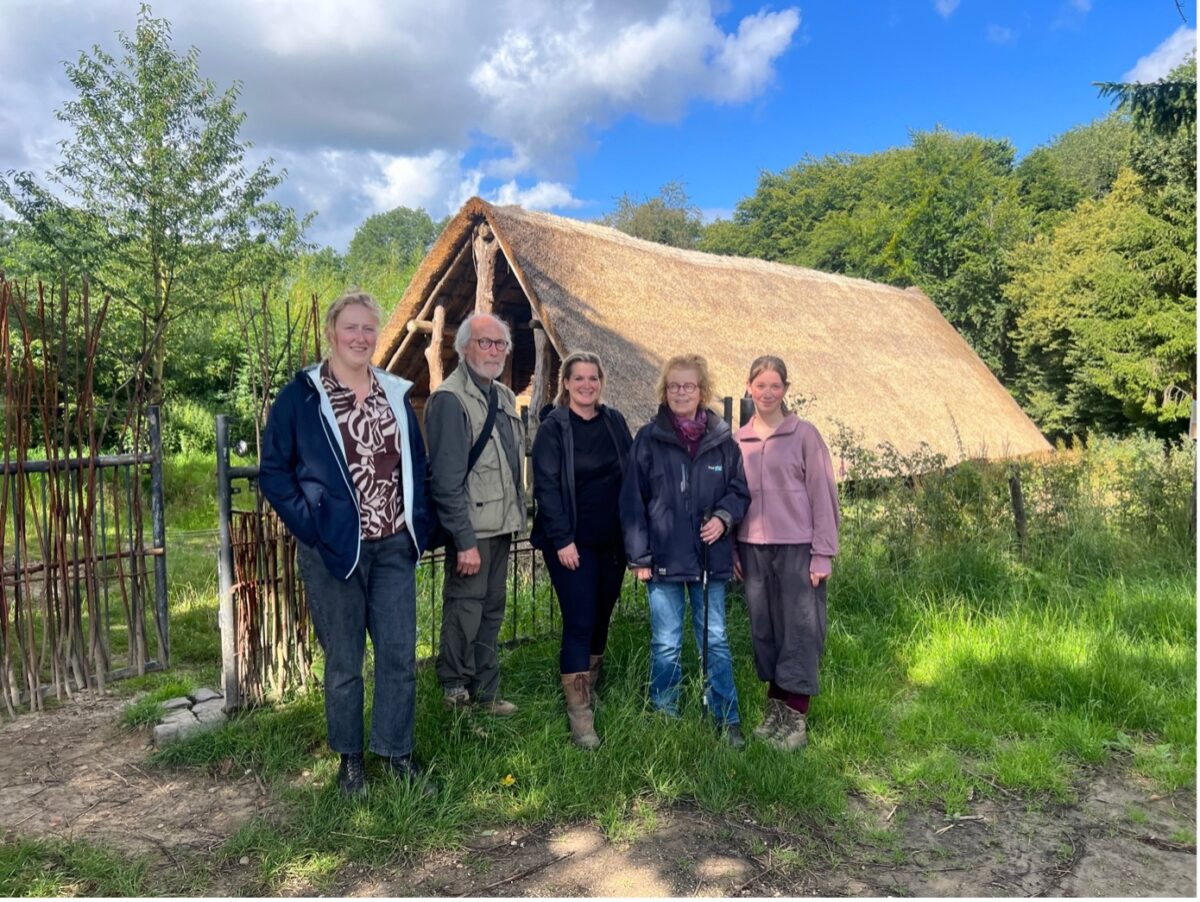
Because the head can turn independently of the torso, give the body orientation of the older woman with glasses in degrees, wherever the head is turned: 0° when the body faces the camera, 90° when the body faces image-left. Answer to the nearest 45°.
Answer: approximately 0°

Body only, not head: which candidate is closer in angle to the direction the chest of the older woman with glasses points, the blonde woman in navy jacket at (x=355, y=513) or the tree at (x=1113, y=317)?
the blonde woman in navy jacket

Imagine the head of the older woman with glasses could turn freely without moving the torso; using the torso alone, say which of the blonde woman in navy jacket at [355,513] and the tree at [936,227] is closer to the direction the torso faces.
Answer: the blonde woman in navy jacket

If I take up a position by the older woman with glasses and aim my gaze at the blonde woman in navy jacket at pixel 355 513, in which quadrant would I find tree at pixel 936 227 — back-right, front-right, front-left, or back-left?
back-right

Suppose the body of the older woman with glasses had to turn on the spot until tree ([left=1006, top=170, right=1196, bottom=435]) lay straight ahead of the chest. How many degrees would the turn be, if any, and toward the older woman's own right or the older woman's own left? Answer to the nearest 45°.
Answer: approximately 135° to the older woman's own left

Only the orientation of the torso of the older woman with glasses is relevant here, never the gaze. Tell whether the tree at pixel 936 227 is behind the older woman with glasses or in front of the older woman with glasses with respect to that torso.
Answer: behind

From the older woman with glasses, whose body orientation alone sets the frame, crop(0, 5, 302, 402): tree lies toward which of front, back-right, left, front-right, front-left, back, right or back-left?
back-right
